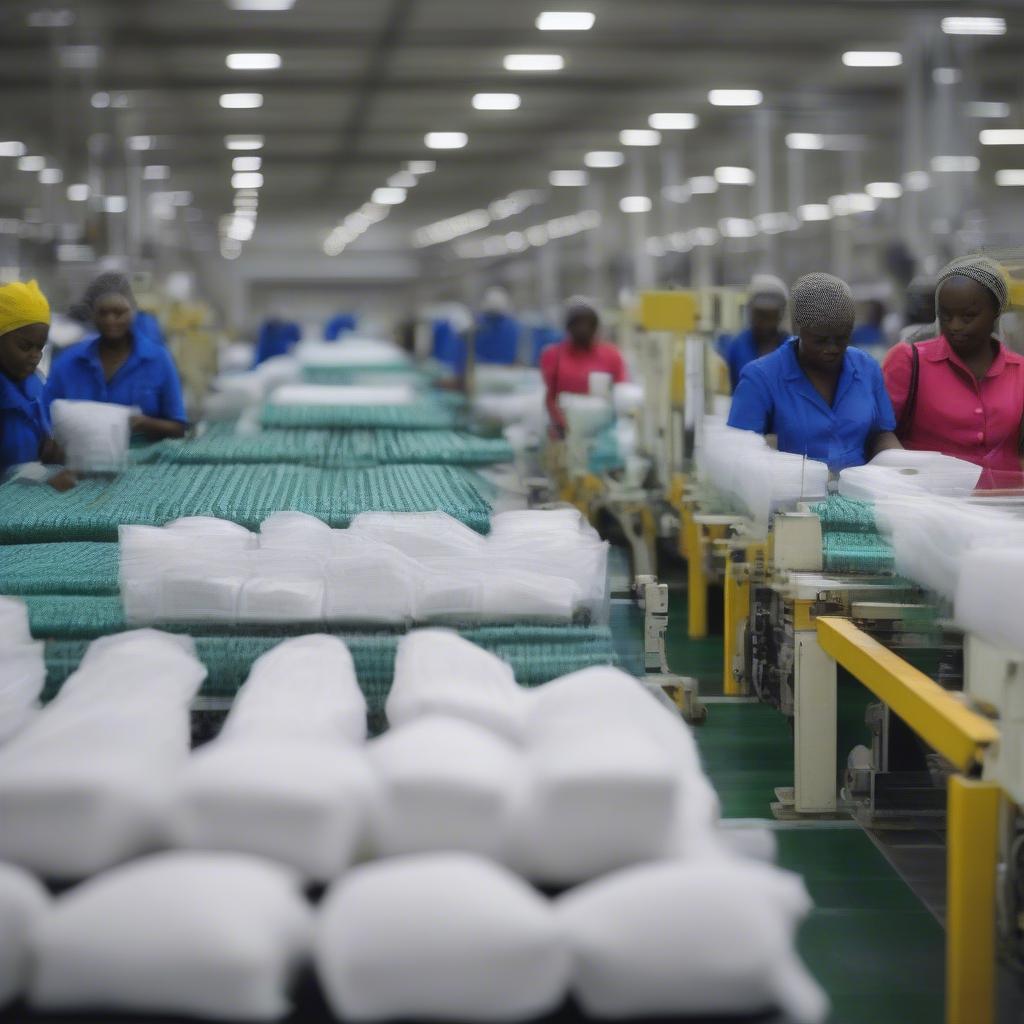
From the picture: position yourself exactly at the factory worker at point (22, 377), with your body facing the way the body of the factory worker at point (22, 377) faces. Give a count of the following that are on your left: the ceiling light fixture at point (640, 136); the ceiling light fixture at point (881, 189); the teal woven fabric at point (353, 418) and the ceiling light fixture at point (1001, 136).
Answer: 4

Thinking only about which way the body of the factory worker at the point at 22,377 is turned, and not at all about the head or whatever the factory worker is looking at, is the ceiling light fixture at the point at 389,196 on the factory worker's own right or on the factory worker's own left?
on the factory worker's own left

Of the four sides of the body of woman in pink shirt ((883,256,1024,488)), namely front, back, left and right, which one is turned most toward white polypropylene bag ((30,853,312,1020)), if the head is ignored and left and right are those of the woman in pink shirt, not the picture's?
front

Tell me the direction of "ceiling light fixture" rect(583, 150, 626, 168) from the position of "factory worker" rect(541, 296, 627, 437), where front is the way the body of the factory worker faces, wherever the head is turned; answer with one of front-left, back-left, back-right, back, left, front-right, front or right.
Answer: back

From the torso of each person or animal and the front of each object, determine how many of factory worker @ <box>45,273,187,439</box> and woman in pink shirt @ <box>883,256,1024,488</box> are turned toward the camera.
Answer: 2

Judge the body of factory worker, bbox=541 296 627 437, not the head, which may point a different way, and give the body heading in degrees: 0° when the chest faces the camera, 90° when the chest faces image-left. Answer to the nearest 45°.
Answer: approximately 0°

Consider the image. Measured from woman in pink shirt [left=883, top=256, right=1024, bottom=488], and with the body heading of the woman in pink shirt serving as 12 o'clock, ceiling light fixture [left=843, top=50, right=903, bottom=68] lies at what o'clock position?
The ceiling light fixture is roughly at 6 o'clock from the woman in pink shirt.

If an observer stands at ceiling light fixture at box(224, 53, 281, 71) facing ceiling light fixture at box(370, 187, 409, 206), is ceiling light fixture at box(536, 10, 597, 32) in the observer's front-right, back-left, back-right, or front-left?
back-right

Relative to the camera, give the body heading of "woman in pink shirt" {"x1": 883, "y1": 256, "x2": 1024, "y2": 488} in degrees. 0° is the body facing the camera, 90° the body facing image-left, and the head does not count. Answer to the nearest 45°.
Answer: approximately 0°

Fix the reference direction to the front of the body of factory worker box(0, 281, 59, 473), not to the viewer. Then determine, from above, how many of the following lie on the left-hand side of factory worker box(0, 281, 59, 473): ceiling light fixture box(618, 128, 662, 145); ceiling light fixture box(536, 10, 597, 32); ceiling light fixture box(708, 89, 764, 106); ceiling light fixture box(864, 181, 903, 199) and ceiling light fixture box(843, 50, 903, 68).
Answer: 5

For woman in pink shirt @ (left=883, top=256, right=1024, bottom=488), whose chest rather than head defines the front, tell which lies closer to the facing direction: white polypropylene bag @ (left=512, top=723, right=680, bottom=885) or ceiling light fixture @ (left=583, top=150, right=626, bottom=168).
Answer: the white polypropylene bag

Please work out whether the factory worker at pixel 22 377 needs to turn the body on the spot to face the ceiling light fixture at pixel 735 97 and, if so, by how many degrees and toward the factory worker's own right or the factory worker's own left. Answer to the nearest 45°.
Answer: approximately 90° to the factory worker's own left

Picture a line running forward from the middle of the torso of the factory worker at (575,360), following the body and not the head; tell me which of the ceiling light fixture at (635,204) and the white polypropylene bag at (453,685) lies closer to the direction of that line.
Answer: the white polypropylene bag

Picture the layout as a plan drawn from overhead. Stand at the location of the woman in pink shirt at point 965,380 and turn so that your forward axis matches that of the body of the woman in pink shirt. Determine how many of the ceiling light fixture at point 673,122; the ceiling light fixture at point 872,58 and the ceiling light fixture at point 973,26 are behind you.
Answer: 3

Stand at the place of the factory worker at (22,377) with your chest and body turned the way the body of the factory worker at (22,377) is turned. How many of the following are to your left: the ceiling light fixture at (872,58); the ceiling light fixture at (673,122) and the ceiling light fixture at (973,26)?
3

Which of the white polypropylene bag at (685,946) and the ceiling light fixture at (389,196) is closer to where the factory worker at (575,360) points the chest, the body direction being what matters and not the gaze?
the white polypropylene bag
